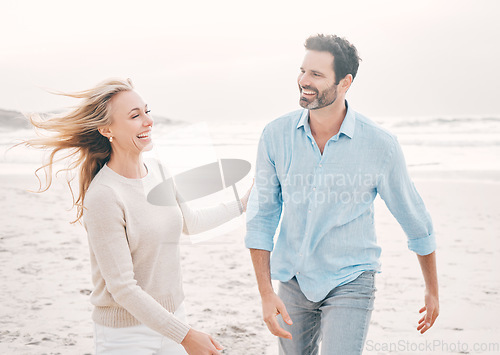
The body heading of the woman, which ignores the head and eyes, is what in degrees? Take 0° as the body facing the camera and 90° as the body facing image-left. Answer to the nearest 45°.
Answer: approximately 315°

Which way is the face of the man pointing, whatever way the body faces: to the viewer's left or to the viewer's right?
to the viewer's left
